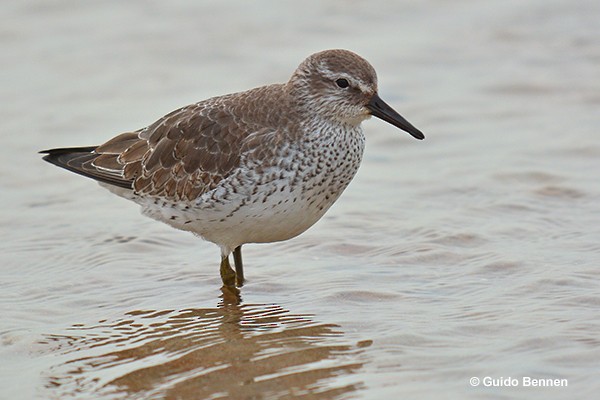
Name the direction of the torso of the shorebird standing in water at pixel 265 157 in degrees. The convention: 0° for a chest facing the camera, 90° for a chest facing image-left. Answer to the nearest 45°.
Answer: approximately 270°
